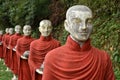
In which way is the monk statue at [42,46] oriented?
toward the camera

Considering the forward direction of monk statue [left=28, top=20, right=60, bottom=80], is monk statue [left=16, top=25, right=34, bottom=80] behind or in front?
behind

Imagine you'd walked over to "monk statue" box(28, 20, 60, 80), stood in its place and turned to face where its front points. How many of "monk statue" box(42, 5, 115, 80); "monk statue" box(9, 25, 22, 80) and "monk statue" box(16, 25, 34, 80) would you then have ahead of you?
1

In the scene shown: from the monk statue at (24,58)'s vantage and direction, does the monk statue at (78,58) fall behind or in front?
in front

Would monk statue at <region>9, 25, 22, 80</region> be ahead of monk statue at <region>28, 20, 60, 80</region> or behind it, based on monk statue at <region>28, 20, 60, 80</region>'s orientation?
behind

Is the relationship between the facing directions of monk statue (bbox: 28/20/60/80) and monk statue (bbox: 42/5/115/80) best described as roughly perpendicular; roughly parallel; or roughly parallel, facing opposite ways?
roughly parallel

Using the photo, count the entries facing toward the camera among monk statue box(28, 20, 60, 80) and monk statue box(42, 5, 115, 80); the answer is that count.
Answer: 2

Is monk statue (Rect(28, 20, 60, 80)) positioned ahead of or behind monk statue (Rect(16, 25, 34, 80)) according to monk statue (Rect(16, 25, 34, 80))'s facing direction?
ahead

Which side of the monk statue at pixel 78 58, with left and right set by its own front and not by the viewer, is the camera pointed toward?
front

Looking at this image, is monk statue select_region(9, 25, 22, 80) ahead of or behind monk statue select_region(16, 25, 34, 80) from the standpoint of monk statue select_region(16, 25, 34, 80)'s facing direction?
behind

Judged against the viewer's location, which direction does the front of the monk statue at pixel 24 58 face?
facing the viewer and to the right of the viewer
